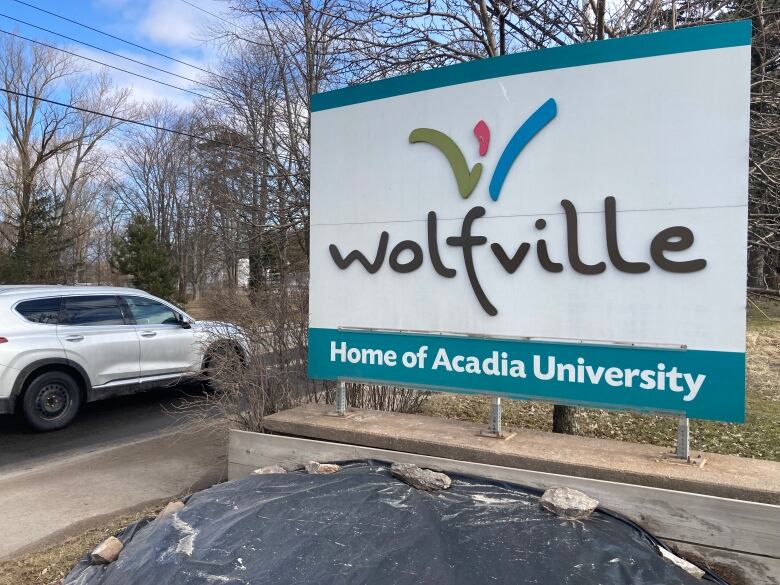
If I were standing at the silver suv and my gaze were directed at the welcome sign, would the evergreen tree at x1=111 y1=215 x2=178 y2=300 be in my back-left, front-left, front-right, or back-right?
back-left

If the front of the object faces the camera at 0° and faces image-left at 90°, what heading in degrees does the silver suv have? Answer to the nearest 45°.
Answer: approximately 225°

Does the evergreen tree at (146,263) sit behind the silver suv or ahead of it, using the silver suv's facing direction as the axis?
ahead

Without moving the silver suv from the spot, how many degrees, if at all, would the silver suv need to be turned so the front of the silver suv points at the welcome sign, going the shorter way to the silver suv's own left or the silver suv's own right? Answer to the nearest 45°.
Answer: approximately 90° to the silver suv's own right

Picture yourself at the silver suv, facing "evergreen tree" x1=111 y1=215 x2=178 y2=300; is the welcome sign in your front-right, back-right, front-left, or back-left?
back-right

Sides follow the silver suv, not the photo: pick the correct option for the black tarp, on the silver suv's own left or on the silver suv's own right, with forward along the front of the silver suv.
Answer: on the silver suv's own right
